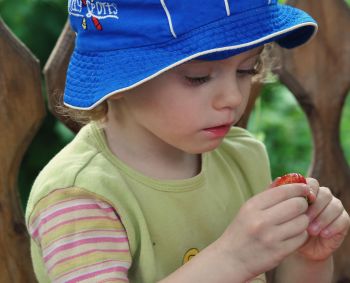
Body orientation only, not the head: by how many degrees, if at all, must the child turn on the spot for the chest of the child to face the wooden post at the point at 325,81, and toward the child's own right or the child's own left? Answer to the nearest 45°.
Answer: approximately 90° to the child's own left

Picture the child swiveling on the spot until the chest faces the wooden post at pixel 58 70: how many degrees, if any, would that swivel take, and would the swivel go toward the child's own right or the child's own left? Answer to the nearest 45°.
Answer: approximately 180°

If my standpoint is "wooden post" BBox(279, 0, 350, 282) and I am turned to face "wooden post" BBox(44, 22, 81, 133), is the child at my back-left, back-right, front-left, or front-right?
front-left

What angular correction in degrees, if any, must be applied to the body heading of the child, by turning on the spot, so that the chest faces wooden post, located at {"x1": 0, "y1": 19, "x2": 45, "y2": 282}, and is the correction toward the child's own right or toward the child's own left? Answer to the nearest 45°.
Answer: approximately 180°

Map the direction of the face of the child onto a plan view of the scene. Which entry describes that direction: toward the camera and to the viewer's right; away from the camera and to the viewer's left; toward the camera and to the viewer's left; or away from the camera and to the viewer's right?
toward the camera and to the viewer's right

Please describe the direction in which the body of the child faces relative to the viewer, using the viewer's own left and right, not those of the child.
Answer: facing the viewer and to the right of the viewer

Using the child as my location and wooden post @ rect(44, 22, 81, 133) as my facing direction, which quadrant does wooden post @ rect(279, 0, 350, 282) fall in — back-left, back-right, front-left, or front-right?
front-right
